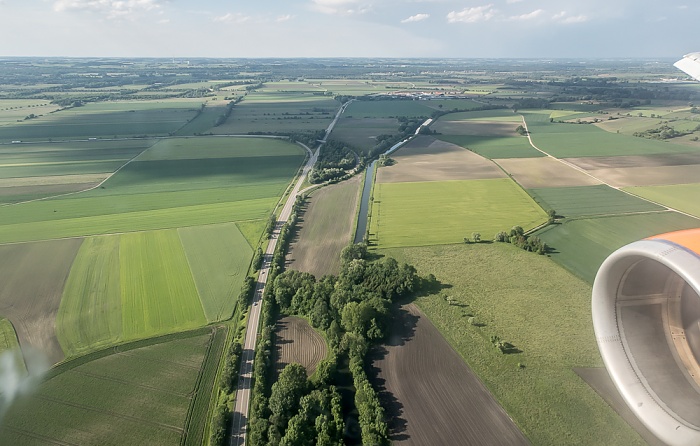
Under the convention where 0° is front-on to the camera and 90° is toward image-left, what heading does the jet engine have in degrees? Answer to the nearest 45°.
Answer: approximately 45°
